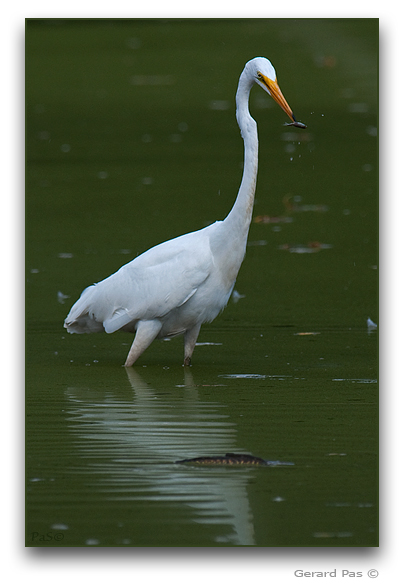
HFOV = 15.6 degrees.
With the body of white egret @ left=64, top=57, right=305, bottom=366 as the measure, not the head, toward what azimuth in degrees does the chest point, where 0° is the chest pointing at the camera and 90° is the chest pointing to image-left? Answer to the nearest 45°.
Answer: approximately 270°

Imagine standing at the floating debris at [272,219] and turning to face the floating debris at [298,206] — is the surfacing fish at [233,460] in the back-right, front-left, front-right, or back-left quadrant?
back-right

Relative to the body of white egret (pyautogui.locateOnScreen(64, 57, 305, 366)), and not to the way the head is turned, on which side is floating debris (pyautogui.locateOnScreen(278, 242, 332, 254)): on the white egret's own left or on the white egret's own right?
on the white egret's own left

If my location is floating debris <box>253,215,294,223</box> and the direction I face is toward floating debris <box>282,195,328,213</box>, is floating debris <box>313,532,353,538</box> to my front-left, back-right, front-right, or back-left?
back-right

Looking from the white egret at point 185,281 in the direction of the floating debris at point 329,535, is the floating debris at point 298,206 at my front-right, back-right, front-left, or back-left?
back-left

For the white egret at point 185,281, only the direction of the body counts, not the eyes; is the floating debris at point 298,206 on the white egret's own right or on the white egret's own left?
on the white egret's own left

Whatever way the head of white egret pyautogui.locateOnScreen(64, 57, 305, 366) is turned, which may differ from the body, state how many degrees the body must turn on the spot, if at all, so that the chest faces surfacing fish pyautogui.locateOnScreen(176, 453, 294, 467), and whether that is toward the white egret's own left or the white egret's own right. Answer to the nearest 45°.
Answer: approximately 90° to the white egret's own right

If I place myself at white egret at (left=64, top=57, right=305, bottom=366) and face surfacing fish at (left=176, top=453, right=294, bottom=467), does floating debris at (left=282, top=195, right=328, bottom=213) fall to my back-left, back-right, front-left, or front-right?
back-left

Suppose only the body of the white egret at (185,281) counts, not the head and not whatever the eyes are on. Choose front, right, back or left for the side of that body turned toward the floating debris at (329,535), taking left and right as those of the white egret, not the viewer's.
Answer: right

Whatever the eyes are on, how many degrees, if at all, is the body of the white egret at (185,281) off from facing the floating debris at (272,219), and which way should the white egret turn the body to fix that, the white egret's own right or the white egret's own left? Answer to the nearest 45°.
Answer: approximately 90° to the white egret's own left

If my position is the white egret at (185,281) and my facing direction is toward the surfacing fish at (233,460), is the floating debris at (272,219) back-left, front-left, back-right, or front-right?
back-left
